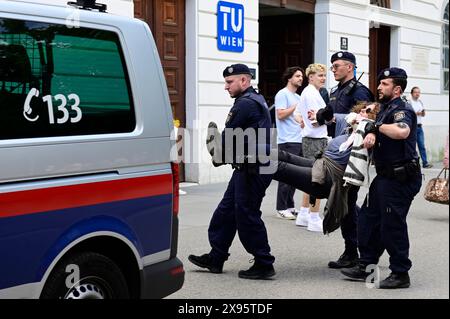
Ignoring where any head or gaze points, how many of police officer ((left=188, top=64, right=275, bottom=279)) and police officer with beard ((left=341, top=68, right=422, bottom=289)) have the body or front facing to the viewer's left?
2

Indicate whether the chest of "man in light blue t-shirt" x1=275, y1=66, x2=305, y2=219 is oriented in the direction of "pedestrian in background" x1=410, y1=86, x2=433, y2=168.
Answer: no

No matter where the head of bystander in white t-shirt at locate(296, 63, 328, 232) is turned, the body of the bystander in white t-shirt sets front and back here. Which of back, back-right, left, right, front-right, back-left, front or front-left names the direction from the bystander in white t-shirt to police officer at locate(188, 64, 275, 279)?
front-right

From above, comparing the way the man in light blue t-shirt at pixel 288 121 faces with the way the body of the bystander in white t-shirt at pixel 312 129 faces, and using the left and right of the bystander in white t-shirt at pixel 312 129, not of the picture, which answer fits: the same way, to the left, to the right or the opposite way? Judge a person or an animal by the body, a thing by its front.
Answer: the same way

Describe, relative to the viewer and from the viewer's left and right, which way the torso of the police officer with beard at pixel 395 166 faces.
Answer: facing to the left of the viewer

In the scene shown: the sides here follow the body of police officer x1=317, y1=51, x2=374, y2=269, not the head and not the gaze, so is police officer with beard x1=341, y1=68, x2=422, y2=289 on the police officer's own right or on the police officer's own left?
on the police officer's own left

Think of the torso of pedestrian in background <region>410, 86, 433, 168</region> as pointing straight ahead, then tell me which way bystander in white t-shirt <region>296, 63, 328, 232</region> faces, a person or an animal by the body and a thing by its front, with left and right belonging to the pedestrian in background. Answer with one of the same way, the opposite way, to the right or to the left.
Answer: the same way

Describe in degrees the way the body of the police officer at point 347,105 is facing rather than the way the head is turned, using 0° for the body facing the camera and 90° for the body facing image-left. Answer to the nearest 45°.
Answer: approximately 90°

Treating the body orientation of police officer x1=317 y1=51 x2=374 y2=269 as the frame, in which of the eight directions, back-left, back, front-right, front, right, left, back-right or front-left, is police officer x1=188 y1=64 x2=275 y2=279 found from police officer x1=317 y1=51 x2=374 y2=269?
front-left

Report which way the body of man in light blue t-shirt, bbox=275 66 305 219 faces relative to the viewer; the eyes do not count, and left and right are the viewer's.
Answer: facing the viewer and to the right of the viewer

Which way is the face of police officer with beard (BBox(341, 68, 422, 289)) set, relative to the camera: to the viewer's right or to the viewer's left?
to the viewer's left

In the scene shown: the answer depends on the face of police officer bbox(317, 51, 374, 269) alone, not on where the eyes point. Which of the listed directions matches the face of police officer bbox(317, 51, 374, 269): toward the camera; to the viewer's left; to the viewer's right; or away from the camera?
to the viewer's left

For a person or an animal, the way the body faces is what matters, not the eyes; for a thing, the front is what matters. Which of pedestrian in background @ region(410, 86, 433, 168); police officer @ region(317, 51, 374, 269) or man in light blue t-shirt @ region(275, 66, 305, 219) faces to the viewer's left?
the police officer

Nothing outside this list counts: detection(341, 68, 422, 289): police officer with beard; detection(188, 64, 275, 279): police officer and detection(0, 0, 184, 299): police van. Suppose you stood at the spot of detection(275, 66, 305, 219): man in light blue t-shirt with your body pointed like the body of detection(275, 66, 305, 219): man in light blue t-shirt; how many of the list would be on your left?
0

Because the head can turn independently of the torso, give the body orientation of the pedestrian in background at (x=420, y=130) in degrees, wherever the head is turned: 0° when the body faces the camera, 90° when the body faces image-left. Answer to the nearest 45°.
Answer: approximately 315°

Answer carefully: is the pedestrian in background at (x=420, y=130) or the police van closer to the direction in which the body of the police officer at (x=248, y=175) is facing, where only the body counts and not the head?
the police van
